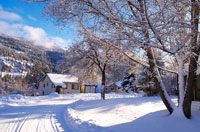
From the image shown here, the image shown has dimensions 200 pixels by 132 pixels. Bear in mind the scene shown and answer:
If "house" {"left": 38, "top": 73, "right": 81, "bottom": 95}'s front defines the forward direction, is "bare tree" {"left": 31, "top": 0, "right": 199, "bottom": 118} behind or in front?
in front

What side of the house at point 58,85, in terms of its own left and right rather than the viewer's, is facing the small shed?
left

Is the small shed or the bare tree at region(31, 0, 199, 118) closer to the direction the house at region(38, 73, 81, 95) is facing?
the bare tree

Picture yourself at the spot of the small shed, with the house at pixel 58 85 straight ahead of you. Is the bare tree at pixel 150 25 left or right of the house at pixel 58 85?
left
